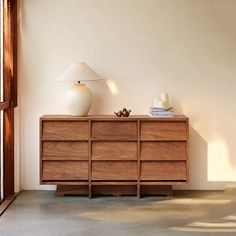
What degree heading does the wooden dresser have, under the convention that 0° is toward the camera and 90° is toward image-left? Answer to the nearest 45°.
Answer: approximately 0°

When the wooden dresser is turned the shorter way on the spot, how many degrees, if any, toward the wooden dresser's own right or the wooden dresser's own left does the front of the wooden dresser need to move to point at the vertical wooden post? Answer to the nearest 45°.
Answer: approximately 90° to the wooden dresser's own right
